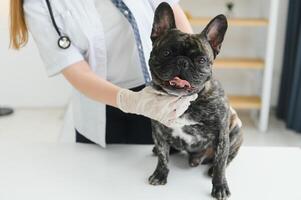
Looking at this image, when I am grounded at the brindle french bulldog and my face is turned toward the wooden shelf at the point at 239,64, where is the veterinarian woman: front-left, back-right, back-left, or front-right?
front-left

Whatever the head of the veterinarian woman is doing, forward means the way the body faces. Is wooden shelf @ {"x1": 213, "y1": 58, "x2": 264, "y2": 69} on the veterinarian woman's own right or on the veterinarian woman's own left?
on the veterinarian woman's own left

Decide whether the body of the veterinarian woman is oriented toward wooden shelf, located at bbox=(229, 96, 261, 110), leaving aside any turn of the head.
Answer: no

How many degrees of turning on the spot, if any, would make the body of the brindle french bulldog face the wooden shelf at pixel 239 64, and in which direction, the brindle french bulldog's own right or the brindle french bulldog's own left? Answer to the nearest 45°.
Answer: approximately 135° to the brindle french bulldog's own right

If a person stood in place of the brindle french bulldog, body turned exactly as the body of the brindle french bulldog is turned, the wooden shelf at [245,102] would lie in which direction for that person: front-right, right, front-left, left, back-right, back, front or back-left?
back-right

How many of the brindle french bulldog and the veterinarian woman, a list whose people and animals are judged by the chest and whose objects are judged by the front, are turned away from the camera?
0

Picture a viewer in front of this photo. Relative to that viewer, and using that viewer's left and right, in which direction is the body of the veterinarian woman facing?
facing the viewer and to the right of the viewer
